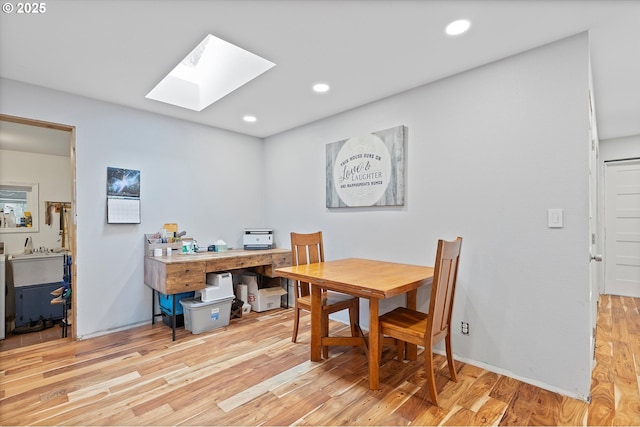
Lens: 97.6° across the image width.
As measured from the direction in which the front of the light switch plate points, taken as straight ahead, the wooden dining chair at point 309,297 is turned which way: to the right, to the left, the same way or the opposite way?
to the left

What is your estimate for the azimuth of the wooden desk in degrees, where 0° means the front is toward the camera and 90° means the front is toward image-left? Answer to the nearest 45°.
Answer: approximately 315°

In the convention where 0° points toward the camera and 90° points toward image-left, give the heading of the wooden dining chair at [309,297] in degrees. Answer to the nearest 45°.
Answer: approximately 315°

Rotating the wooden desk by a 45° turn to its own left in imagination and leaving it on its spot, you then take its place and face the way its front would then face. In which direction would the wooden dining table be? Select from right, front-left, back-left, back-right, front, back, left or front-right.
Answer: front-right

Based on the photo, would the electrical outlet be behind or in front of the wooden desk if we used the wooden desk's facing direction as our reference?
in front

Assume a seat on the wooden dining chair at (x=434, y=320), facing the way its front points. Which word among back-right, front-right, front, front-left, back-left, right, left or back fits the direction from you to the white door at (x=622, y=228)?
right

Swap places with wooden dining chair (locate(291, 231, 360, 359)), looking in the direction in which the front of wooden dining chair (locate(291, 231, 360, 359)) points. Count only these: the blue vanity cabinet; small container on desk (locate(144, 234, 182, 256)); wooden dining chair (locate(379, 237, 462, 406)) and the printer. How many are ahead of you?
1

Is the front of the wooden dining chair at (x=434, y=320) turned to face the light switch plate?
no

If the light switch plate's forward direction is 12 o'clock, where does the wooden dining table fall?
The wooden dining table is roughly at 2 o'clock from the light switch plate.

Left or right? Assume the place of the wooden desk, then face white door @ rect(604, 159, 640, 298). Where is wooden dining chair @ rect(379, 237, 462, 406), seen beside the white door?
right

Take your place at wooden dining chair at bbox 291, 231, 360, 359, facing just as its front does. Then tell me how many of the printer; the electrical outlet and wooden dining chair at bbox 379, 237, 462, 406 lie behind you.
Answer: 1

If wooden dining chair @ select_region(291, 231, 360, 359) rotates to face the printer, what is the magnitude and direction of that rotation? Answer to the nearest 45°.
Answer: approximately 180°

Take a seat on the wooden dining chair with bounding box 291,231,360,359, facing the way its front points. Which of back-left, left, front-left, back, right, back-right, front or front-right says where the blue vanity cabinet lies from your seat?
back-right
